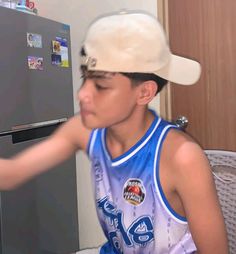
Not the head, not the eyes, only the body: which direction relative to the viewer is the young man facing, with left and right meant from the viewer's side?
facing the viewer and to the left of the viewer

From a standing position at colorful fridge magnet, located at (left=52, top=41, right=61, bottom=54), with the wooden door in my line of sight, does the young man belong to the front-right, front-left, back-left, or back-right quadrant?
front-right

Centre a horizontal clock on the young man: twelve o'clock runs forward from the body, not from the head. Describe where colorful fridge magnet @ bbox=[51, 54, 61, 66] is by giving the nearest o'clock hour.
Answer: The colorful fridge magnet is roughly at 4 o'clock from the young man.

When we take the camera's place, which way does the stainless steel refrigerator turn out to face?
facing the viewer and to the right of the viewer

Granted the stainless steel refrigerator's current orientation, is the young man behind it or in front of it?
in front

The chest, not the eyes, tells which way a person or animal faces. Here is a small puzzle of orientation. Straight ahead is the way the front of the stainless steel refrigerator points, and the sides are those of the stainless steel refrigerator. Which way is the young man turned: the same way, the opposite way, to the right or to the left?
to the right

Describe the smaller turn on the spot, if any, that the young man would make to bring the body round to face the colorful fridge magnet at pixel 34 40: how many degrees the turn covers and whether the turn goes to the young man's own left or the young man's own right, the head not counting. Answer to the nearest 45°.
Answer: approximately 90° to the young man's own right

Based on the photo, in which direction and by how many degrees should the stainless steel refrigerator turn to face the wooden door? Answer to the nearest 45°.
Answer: approximately 45° to its left

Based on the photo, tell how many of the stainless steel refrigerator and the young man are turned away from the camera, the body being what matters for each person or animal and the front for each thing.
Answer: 0
